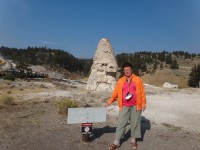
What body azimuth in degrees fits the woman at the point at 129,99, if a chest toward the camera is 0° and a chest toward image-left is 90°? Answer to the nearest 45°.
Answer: approximately 0°

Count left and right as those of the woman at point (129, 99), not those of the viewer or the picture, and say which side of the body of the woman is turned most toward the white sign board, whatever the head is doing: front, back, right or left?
right

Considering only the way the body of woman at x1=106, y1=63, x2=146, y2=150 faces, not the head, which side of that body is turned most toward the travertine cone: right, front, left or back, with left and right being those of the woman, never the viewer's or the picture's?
back

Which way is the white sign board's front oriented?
toward the camera

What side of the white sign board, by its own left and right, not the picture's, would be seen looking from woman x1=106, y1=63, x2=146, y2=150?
left

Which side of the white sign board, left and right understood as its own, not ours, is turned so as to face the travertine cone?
back

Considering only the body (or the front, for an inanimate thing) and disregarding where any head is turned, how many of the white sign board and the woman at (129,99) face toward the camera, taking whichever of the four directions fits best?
2

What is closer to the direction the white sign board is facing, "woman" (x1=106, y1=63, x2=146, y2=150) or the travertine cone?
the woman

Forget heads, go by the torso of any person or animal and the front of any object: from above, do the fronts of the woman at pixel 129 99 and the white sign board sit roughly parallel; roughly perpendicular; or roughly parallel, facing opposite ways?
roughly parallel
